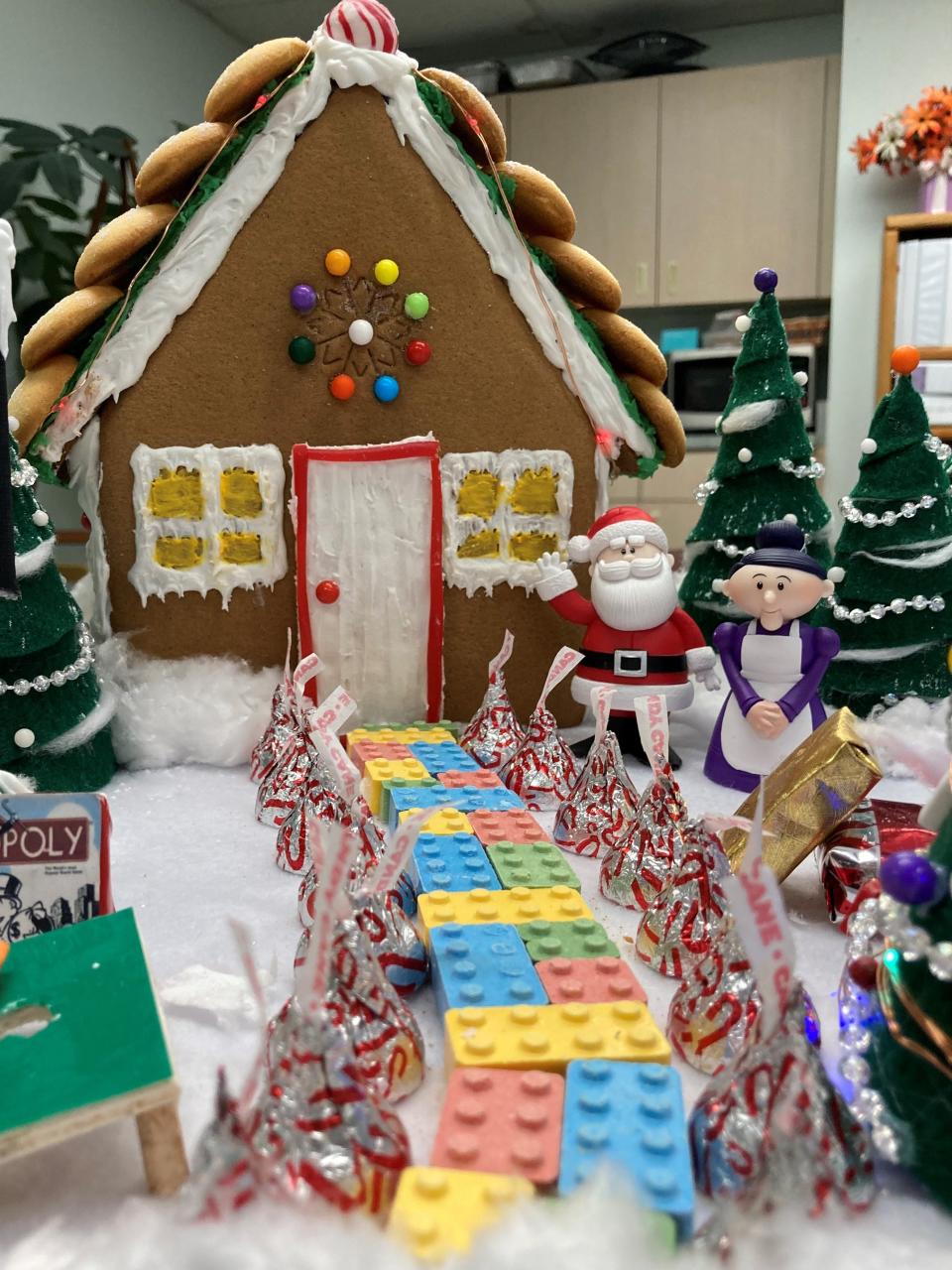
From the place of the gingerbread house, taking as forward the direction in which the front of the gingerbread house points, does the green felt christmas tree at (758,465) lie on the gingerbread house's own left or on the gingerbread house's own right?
on the gingerbread house's own left

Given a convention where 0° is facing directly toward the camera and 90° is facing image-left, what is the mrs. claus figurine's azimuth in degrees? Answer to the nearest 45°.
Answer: approximately 0°

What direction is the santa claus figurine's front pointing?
toward the camera

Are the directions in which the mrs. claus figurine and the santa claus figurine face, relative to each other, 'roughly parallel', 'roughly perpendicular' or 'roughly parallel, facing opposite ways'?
roughly parallel

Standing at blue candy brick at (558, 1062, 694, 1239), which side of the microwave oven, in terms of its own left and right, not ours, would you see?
front

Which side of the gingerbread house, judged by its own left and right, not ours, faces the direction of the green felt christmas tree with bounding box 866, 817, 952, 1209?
front

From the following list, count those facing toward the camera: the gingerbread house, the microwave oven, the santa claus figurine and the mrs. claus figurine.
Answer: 4

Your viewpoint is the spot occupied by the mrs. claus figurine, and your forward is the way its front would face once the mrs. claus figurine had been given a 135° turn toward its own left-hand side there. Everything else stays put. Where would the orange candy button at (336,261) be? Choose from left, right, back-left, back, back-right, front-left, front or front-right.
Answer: back-left

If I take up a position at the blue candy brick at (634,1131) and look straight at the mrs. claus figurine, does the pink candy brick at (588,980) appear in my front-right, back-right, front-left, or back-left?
front-left

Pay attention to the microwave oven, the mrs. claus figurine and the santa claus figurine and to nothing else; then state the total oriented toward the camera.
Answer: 3

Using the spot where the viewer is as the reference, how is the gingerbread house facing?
facing the viewer

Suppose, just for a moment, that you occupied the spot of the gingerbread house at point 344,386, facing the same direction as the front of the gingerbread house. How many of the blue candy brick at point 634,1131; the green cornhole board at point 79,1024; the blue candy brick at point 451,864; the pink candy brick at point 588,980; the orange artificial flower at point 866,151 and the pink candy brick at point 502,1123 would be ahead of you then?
5

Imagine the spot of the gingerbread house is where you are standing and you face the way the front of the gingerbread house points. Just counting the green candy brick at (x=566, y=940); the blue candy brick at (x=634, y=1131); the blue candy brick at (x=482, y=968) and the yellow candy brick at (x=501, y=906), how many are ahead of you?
4
